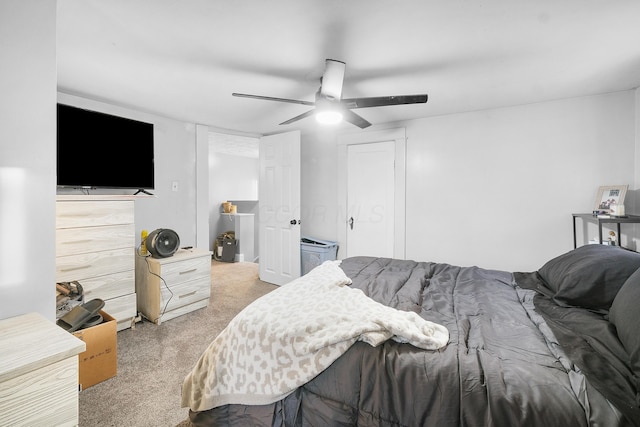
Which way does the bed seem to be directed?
to the viewer's left

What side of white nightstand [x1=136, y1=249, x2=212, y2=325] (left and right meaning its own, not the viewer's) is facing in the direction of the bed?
front

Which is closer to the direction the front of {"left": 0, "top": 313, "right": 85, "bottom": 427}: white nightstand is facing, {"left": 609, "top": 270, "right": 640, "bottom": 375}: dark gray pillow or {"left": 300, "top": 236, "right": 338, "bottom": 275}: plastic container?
the dark gray pillow

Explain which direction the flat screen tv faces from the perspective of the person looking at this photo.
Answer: facing the viewer and to the right of the viewer

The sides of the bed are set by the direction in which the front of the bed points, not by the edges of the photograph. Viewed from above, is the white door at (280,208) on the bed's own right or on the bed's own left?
on the bed's own right

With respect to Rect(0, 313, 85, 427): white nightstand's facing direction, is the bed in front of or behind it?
in front

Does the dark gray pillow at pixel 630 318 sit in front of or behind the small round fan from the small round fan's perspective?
in front

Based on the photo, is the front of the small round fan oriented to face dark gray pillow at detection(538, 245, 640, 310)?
yes

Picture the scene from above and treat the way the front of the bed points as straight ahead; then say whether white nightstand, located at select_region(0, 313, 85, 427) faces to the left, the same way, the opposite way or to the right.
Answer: the opposite way

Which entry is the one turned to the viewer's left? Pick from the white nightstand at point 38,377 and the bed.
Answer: the bed

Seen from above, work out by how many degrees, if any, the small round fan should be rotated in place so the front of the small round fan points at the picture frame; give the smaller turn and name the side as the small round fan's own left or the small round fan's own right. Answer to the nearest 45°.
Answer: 0° — it already faces it

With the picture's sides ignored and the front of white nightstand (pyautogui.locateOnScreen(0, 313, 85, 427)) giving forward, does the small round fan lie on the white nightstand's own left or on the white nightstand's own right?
on the white nightstand's own left

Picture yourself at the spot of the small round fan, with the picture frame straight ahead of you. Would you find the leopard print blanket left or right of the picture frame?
right

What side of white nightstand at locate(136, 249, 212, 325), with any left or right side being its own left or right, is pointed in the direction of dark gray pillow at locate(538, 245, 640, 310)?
front
